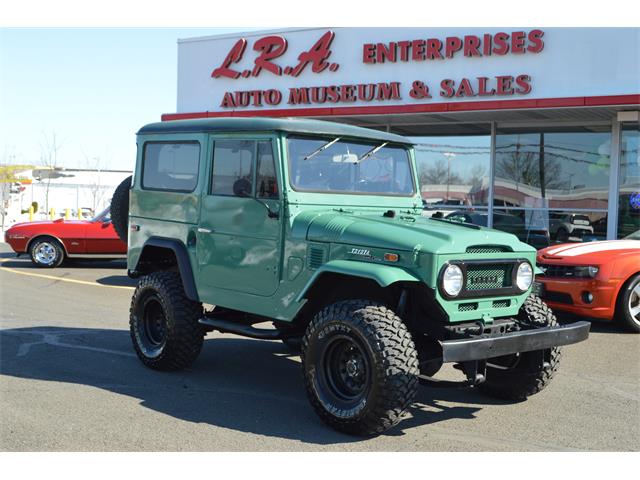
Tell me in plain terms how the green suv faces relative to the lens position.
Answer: facing the viewer and to the right of the viewer

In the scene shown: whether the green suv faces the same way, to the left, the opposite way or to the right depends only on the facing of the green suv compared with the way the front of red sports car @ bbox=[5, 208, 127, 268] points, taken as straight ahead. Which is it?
to the left

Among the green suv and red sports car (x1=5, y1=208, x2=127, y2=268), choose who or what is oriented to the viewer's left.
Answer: the red sports car

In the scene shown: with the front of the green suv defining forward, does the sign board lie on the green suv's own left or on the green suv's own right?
on the green suv's own left

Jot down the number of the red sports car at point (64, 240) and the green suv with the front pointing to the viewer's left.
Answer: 1

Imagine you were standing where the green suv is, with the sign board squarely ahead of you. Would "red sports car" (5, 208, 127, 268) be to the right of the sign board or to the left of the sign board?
left

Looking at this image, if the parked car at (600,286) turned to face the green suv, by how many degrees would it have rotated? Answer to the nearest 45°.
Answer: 0° — it already faces it

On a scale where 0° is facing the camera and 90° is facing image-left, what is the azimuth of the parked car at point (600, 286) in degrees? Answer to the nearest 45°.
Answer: approximately 45°

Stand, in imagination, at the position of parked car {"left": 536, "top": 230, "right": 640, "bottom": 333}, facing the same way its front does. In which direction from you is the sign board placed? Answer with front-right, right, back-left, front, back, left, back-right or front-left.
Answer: right

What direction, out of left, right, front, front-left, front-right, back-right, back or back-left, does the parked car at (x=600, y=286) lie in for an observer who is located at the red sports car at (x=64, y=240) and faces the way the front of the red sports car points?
back-left

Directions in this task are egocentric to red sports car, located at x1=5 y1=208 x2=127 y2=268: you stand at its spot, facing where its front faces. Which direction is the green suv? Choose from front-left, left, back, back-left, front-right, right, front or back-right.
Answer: left

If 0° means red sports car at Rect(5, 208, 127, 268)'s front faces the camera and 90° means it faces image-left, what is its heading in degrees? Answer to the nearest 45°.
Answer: approximately 90°

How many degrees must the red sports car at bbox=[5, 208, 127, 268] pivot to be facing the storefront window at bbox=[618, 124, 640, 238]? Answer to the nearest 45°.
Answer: approximately 135° to its left

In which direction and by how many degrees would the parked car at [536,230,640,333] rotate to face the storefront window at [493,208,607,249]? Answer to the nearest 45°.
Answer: approximately 135° to its right

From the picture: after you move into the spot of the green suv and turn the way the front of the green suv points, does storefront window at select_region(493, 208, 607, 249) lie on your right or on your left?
on your left
